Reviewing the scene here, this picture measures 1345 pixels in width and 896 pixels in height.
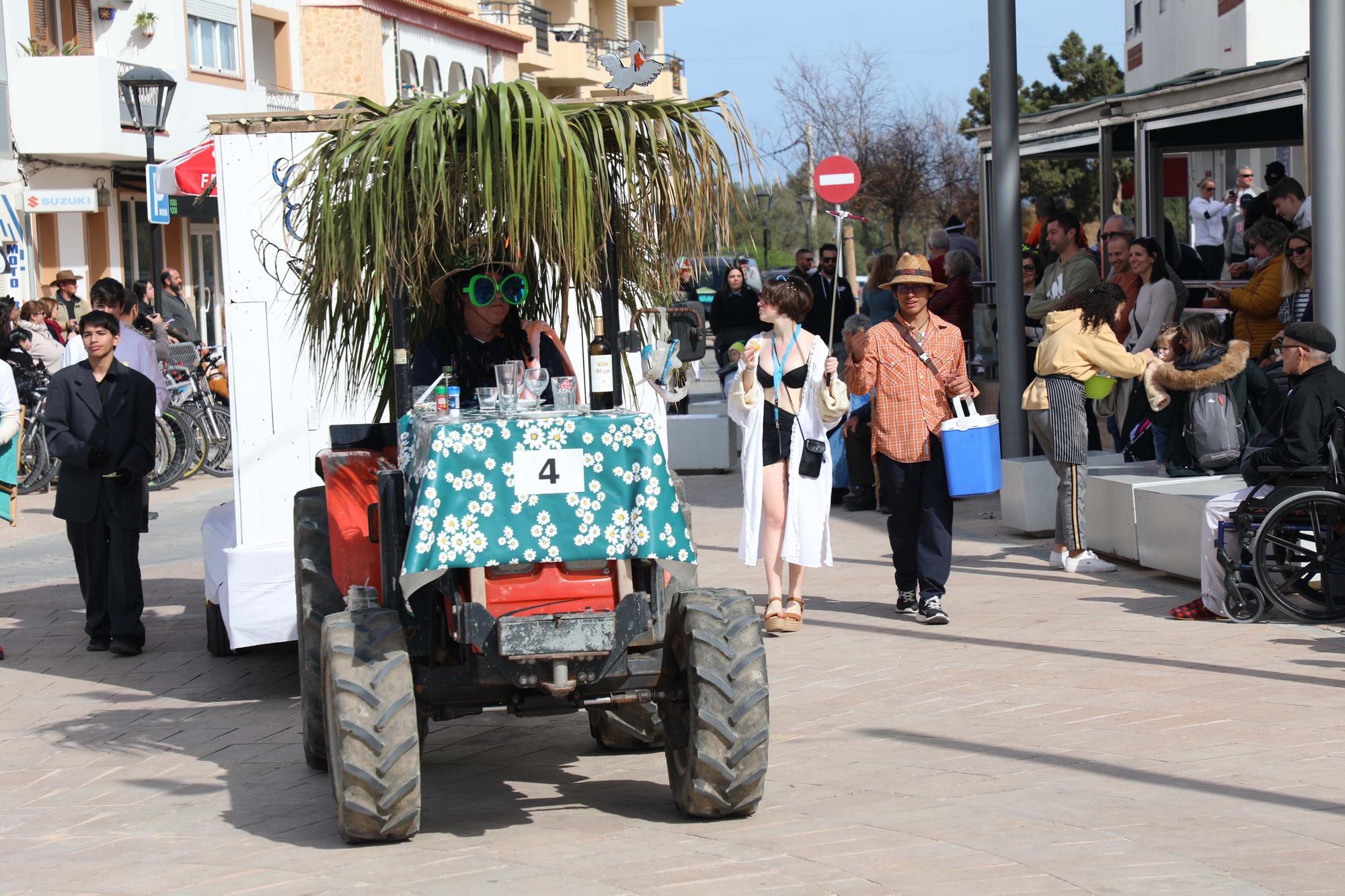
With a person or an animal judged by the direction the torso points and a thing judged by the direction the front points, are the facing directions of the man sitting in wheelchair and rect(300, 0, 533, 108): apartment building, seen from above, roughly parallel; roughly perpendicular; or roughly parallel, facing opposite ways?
roughly parallel, facing opposite ways

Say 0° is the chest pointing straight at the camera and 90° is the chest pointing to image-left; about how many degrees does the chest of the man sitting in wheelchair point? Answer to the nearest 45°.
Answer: approximately 90°

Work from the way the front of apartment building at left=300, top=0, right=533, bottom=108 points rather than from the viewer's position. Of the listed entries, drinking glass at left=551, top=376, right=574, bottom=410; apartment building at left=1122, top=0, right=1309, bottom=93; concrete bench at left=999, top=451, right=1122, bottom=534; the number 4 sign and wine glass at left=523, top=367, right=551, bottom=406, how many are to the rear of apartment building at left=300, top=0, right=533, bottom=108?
0

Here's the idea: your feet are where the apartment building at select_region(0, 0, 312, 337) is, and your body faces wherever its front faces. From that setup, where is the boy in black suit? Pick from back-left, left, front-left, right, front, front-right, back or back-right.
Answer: front

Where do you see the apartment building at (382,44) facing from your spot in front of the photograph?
facing the viewer and to the right of the viewer

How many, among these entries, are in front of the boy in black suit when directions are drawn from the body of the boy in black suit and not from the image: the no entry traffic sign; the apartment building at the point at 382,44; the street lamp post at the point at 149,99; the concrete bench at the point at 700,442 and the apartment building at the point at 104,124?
0

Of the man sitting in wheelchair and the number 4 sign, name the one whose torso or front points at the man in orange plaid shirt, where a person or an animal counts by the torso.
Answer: the man sitting in wheelchair

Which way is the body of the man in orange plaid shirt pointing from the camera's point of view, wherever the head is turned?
toward the camera

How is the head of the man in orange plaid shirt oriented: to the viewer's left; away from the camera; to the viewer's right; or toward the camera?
toward the camera

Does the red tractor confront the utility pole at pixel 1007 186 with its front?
no

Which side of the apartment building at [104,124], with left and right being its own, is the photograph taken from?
front

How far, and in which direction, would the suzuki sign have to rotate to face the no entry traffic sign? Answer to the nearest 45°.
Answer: approximately 45° to its left

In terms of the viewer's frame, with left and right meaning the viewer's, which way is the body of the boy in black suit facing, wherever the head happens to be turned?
facing the viewer

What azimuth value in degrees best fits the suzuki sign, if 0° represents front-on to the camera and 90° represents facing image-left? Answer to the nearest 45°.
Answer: approximately 0°

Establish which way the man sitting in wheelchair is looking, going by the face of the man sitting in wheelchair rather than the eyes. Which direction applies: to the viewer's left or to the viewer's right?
to the viewer's left

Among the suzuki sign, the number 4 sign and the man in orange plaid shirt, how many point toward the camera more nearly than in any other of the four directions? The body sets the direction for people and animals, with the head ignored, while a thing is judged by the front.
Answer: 3

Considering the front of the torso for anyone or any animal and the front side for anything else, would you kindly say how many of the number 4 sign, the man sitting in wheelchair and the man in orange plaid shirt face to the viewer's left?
1

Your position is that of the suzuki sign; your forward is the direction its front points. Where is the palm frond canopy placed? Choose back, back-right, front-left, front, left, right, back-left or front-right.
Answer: front

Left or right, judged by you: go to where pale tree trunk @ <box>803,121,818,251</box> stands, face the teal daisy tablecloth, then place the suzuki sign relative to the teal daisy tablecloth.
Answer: right

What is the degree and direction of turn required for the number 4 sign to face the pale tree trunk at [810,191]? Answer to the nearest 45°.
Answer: approximately 180°

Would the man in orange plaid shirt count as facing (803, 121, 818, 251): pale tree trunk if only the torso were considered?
no
